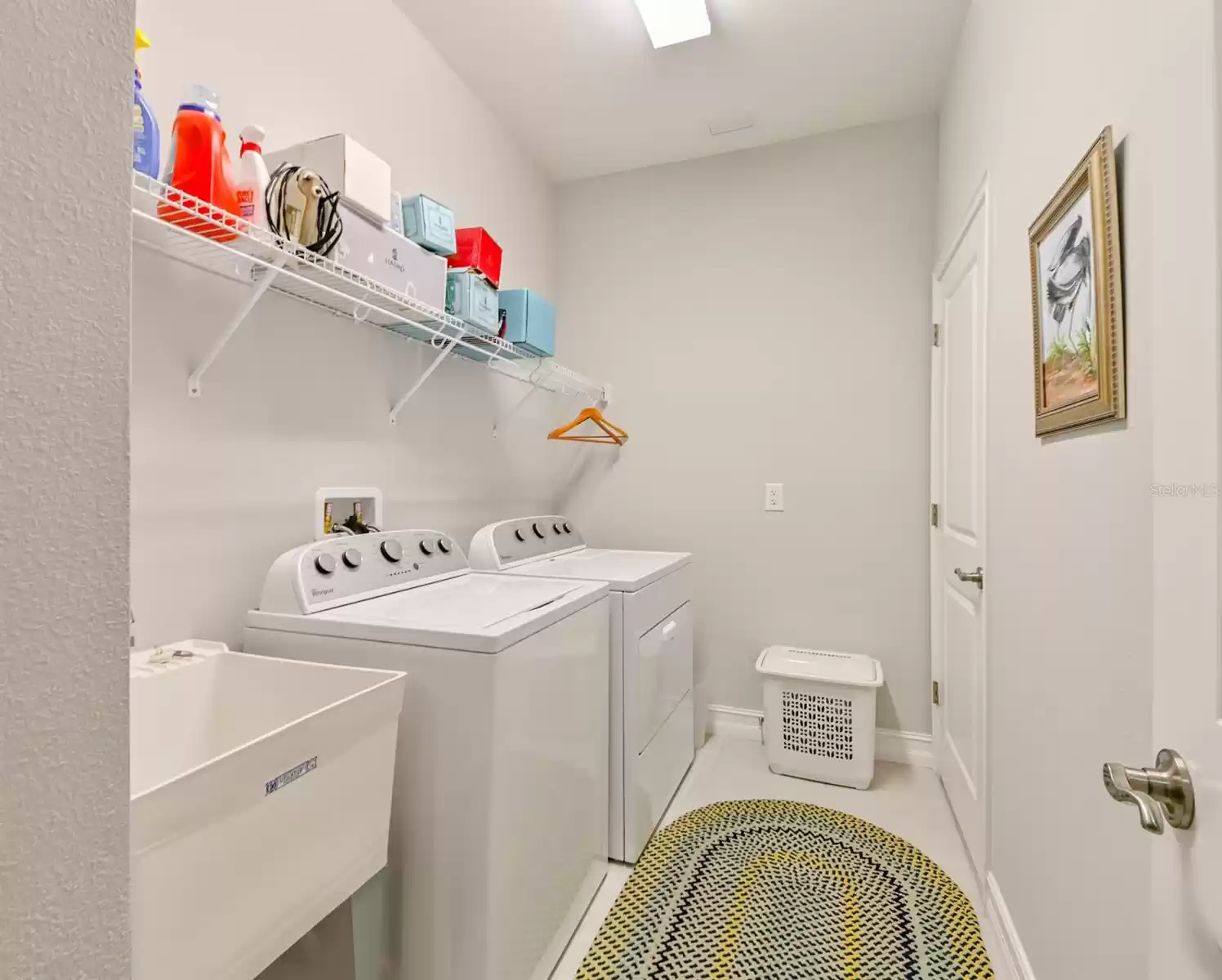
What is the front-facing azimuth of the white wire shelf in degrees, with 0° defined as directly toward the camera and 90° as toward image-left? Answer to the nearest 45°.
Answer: approximately 315°

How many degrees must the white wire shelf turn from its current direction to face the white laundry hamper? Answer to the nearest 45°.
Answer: approximately 45° to its left

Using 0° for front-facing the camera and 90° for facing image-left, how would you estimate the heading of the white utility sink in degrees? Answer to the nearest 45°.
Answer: approximately 315°

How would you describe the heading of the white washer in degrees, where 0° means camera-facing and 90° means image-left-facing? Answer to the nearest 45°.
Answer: approximately 315°
